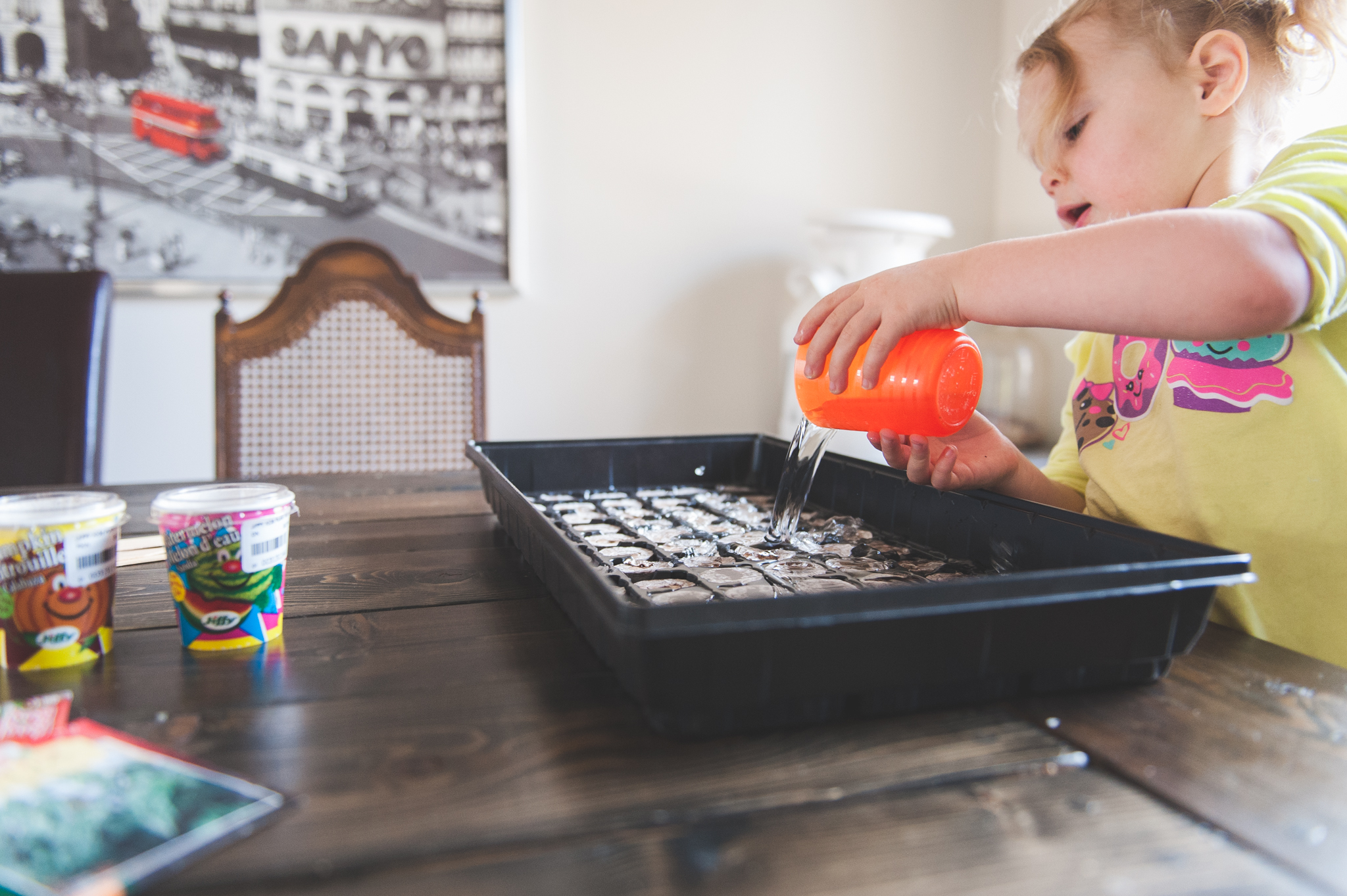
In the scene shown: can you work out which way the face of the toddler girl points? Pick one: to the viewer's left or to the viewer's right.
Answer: to the viewer's left

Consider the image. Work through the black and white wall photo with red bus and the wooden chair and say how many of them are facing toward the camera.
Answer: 2

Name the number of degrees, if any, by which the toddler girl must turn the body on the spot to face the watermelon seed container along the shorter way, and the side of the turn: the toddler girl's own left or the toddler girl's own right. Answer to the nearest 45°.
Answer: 0° — they already face it

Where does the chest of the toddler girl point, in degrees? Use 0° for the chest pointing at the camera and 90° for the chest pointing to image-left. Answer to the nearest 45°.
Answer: approximately 45°

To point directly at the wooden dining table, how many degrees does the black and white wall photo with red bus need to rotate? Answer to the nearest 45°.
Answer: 0° — it already faces it

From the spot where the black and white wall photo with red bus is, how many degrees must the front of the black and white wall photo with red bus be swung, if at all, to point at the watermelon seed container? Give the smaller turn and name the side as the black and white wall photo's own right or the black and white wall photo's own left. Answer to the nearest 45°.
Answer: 0° — it already faces it

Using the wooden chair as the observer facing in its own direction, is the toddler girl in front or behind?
in front

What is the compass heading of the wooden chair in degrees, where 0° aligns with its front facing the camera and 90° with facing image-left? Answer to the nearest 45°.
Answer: approximately 0°
